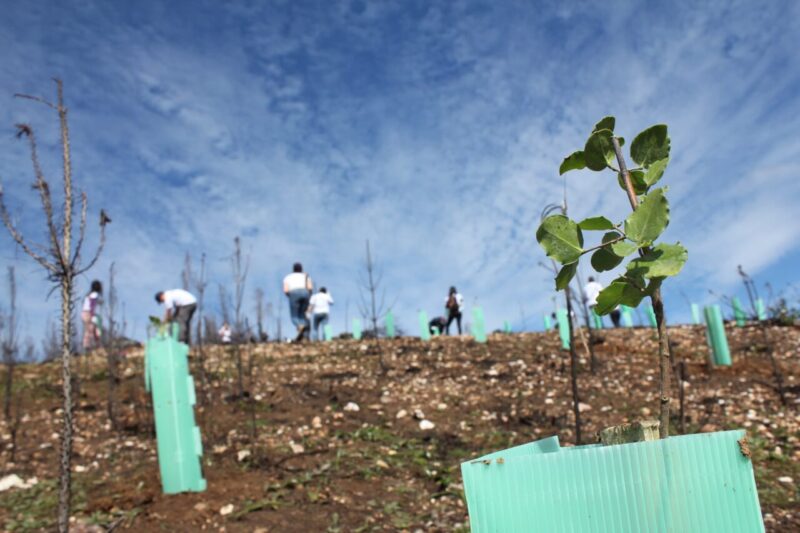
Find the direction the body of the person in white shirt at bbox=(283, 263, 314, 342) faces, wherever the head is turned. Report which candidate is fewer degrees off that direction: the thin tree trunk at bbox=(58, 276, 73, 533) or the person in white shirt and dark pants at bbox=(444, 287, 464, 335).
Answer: the person in white shirt and dark pants

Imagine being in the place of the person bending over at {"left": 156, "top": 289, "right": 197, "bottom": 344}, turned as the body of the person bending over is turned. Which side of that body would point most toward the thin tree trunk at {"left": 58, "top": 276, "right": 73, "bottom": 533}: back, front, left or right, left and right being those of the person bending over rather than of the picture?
left

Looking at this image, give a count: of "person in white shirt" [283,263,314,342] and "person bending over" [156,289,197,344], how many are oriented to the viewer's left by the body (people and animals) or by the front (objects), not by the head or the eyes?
1

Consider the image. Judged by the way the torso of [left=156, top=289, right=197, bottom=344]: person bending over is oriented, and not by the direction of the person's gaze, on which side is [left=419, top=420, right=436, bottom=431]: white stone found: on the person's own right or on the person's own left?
on the person's own left

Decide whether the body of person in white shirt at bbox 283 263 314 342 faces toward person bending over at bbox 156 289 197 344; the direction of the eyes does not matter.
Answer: no

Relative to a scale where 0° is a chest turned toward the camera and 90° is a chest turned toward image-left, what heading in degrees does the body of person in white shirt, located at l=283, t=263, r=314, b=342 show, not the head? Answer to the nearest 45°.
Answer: approximately 180°

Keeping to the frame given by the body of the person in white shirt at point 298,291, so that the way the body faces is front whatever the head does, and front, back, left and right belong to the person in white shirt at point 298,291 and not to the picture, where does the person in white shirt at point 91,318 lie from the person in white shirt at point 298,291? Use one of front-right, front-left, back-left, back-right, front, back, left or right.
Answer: left

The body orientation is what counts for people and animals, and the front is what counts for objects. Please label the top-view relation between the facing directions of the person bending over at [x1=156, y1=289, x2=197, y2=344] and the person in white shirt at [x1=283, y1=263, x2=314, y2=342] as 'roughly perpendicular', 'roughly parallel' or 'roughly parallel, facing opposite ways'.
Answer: roughly perpendicular

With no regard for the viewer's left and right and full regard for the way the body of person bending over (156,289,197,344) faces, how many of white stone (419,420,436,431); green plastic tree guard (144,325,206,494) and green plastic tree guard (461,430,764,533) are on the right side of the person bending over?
0

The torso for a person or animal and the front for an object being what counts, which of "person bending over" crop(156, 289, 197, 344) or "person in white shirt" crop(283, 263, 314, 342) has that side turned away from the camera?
the person in white shirt

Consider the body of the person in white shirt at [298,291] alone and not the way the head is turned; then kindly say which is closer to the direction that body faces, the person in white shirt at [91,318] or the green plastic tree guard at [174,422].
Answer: the person in white shirt

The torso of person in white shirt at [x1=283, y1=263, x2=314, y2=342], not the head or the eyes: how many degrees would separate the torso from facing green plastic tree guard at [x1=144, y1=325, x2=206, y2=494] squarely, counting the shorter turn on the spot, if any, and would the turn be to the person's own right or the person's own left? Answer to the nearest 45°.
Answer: approximately 180°

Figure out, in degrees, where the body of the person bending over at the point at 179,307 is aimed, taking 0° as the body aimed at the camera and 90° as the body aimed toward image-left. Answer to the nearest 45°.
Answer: approximately 90°
